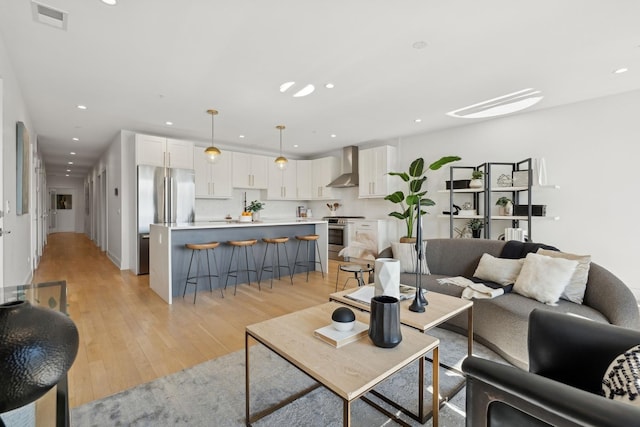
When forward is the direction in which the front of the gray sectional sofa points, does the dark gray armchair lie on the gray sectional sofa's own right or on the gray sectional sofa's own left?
on the gray sectional sofa's own left

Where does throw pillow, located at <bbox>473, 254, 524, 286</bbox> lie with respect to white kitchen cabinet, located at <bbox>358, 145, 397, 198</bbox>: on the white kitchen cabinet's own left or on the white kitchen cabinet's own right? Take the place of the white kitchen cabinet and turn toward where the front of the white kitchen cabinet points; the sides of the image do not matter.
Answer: on the white kitchen cabinet's own left

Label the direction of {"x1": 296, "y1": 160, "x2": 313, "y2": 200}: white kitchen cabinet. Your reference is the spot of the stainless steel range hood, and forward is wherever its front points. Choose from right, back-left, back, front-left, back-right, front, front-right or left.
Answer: right

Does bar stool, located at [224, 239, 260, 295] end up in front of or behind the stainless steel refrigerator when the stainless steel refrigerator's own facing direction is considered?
in front

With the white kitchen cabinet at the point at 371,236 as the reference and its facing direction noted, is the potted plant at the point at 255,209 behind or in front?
in front

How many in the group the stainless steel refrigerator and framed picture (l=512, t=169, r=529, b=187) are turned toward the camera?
2

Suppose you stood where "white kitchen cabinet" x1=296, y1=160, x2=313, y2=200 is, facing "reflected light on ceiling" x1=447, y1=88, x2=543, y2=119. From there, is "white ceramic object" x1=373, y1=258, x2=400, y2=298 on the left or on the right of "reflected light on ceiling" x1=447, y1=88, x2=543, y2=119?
right

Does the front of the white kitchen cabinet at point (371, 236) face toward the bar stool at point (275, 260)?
yes

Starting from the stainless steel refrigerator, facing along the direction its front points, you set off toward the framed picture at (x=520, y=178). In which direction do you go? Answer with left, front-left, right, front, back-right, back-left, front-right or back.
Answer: front-left

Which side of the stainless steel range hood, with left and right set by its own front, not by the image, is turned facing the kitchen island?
front

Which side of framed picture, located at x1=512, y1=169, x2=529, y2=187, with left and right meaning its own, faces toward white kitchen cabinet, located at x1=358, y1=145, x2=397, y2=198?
right
